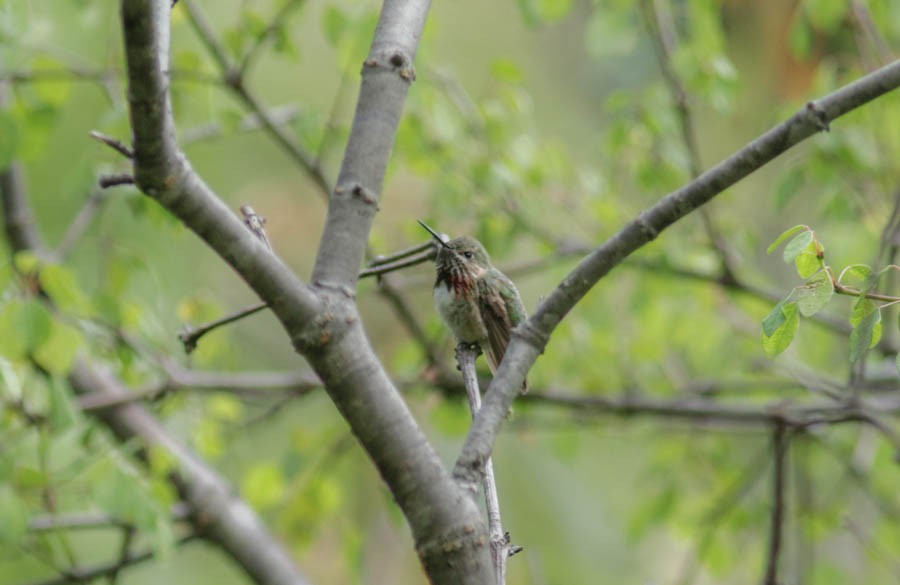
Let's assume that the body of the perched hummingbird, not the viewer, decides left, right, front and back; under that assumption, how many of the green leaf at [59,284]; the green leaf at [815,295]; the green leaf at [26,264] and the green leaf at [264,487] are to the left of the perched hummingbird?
1

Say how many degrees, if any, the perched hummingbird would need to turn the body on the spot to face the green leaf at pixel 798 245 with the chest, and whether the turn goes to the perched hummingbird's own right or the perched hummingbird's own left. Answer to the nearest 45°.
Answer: approximately 90° to the perched hummingbird's own left

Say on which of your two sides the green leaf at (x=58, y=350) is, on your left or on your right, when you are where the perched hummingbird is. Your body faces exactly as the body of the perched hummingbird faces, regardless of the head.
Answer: on your right

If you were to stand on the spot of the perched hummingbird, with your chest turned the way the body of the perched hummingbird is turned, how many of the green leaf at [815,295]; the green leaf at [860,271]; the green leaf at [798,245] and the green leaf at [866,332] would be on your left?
4

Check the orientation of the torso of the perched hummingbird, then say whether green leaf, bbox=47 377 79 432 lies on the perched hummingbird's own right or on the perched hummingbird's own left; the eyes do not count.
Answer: on the perched hummingbird's own right

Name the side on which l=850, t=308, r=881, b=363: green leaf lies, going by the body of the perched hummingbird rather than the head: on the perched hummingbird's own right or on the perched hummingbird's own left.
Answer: on the perched hummingbird's own left

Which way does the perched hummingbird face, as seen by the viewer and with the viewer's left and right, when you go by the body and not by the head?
facing the viewer and to the left of the viewer

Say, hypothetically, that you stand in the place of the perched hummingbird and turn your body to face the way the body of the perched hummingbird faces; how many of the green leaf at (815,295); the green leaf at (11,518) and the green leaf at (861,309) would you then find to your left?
2

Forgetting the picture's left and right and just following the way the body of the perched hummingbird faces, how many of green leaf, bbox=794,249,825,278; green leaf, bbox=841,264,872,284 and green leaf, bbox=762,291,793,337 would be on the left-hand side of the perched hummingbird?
3

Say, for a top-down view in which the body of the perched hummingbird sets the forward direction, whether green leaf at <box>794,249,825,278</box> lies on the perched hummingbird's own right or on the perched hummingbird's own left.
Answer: on the perched hummingbird's own left

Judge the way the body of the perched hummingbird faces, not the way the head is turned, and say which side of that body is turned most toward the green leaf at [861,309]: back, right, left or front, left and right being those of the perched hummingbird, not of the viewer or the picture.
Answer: left
